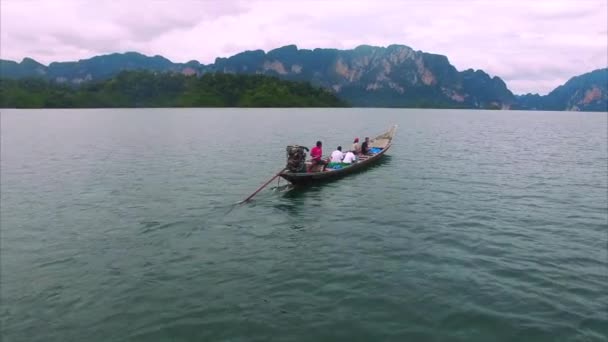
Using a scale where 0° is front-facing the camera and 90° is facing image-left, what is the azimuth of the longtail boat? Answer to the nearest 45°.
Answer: approximately 225°
